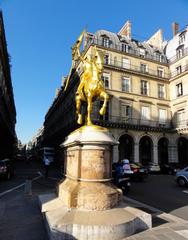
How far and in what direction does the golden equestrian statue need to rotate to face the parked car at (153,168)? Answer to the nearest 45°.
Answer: approximately 135° to its left

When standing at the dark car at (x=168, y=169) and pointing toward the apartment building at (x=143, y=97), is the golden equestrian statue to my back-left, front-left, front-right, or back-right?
back-left

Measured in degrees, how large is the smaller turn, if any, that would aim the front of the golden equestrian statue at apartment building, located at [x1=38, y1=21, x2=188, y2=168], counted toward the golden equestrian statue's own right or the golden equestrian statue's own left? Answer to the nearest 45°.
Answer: approximately 135° to the golden equestrian statue's own left

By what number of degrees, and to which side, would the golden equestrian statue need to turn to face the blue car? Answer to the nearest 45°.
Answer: approximately 90° to its left
